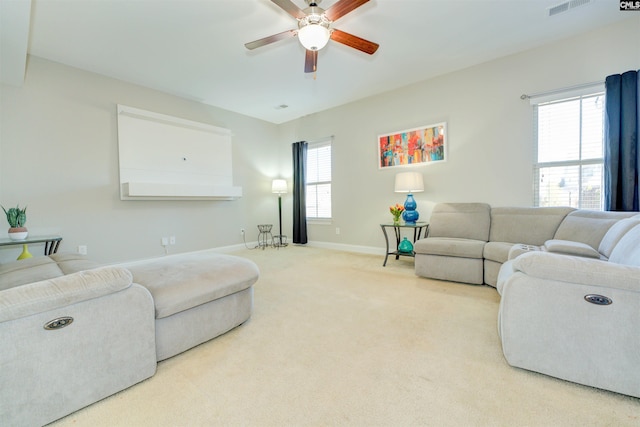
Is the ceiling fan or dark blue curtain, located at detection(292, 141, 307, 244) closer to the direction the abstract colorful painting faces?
the ceiling fan

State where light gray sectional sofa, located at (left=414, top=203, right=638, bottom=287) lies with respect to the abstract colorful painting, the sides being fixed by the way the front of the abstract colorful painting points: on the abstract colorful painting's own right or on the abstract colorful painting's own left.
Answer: on the abstract colorful painting's own left

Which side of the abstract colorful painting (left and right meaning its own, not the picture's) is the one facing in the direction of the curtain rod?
left

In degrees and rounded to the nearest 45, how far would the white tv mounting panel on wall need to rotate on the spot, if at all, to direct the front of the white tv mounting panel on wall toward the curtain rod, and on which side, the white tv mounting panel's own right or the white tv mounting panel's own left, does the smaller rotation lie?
0° — it already faces it

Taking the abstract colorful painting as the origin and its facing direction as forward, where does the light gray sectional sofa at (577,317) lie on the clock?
The light gray sectional sofa is roughly at 10 o'clock from the abstract colorful painting.

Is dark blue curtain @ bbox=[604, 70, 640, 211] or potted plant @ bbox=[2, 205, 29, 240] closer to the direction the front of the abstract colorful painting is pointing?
the potted plant

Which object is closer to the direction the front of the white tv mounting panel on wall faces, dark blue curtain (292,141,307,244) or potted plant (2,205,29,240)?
the dark blue curtain

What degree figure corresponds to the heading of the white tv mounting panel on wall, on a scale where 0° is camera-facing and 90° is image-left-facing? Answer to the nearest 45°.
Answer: approximately 315°

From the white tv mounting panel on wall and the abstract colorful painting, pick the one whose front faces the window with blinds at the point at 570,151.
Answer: the white tv mounting panel on wall

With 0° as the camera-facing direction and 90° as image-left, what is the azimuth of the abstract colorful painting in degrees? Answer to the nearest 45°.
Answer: approximately 45°

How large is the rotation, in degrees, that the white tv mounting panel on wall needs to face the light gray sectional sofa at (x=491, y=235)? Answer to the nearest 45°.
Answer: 0° — it already faces it

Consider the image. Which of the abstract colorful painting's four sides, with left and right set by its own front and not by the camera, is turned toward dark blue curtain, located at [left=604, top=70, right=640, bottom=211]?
left

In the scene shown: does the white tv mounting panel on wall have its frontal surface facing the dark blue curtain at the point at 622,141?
yes

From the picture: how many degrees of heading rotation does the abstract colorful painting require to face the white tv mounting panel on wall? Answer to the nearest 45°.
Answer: approximately 45° to its right
